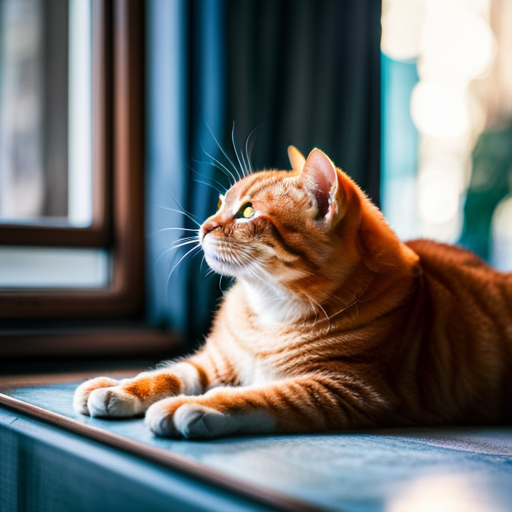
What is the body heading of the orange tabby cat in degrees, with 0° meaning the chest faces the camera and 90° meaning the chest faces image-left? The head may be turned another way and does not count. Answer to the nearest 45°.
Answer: approximately 90°

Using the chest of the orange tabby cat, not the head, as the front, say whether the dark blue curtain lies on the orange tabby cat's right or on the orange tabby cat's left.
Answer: on the orange tabby cat's right

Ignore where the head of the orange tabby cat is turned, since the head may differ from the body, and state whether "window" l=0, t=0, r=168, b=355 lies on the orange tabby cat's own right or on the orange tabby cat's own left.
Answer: on the orange tabby cat's own right
